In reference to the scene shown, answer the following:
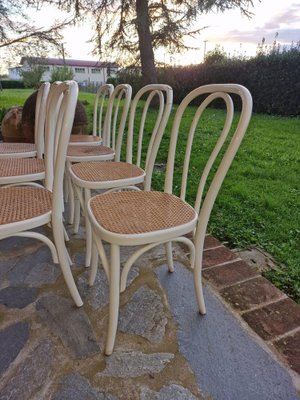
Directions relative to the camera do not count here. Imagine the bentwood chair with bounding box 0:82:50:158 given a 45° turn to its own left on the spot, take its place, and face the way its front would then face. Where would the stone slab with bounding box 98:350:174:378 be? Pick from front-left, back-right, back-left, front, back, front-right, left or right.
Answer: front-left

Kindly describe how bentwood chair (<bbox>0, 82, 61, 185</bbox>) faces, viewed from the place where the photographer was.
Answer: facing to the left of the viewer

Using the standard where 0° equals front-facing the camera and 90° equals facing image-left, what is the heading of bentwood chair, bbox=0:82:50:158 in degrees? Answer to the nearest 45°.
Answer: approximately 90°

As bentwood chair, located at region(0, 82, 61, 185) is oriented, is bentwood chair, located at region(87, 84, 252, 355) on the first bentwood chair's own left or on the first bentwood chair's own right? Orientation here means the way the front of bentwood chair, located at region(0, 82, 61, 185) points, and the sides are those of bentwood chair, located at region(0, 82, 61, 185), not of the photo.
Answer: on the first bentwood chair's own left

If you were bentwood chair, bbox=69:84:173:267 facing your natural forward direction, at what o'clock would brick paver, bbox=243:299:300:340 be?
The brick paver is roughly at 9 o'clock from the bentwood chair.

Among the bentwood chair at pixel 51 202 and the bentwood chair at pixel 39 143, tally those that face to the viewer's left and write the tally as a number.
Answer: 2

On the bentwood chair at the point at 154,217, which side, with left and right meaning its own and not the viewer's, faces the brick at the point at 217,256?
back

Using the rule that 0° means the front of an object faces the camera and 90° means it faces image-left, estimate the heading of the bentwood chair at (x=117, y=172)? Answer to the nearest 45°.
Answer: approximately 45°

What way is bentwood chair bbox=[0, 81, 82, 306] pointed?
to the viewer's left
